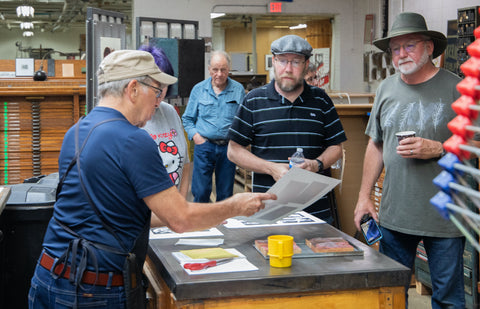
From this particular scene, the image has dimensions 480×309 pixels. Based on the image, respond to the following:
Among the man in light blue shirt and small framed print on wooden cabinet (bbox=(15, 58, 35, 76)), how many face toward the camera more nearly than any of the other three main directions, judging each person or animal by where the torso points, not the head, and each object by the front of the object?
2

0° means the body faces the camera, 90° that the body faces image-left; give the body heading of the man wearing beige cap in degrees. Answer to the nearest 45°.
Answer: approximately 225°

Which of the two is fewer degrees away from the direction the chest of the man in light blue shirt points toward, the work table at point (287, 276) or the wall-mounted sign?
the work table

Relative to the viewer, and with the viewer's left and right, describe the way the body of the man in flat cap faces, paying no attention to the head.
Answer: facing the viewer

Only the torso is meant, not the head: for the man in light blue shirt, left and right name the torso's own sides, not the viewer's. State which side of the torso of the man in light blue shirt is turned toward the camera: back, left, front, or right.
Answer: front

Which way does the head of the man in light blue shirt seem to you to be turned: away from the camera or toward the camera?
toward the camera

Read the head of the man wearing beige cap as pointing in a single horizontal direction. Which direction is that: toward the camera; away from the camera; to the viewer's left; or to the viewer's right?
to the viewer's right

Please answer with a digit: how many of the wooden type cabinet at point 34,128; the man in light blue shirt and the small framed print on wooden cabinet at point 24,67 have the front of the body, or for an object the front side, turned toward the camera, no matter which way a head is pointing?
3

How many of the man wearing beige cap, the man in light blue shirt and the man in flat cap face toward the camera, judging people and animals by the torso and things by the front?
2

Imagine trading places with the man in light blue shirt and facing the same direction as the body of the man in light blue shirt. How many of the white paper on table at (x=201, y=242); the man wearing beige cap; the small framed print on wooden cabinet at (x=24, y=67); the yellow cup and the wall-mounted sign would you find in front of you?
3

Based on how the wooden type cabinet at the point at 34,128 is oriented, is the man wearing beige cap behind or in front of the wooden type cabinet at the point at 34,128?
in front

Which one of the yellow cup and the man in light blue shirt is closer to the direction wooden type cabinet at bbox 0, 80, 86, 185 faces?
the yellow cup

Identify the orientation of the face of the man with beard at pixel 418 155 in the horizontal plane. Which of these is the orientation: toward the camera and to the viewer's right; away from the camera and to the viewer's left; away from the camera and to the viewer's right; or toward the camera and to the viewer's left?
toward the camera and to the viewer's left
